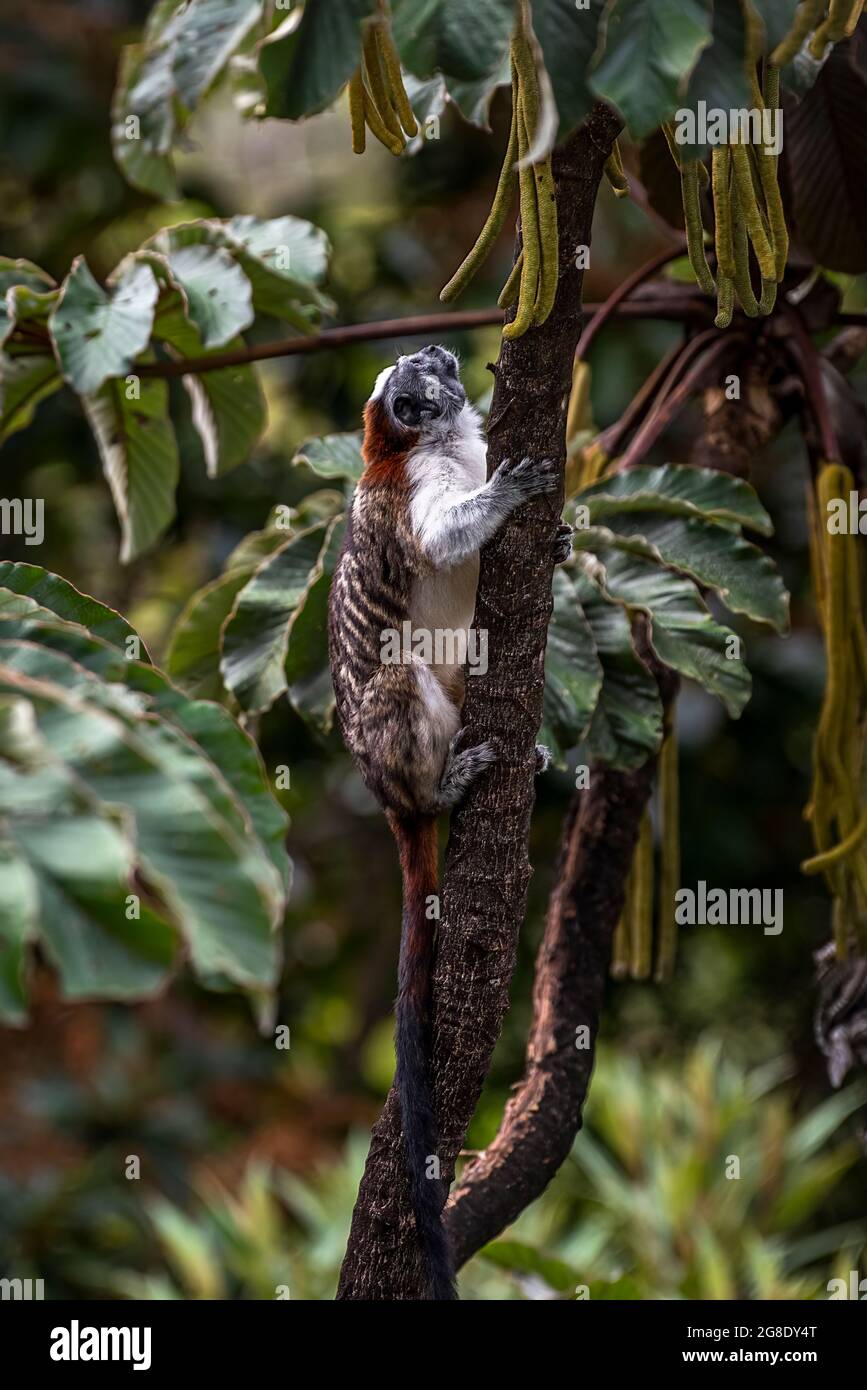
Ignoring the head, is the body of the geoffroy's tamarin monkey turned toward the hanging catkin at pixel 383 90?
no

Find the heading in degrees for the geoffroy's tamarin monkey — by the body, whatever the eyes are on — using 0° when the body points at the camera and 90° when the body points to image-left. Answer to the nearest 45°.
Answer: approximately 270°
